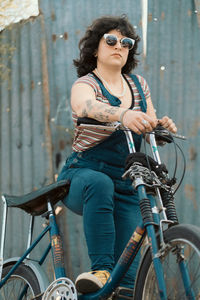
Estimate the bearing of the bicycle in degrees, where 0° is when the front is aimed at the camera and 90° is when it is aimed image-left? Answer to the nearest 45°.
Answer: approximately 315°

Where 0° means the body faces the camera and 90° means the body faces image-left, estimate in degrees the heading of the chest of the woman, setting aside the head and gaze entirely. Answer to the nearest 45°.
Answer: approximately 315°
